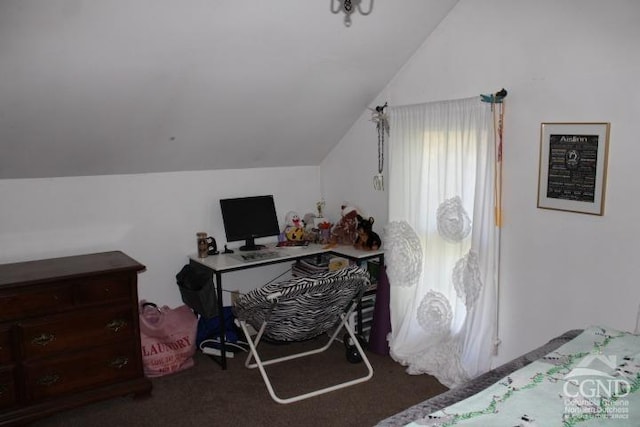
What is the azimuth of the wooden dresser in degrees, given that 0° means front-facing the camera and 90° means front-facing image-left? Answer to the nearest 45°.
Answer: approximately 315°

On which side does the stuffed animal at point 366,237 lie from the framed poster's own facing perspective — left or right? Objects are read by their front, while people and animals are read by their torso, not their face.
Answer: on its right

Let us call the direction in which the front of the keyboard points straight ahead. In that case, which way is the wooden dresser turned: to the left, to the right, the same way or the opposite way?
the same way

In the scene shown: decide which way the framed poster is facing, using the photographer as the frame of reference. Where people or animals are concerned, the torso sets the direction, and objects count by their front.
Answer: facing the viewer and to the left of the viewer

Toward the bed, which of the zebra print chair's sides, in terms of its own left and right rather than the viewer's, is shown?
back

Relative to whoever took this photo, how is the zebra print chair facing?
facing away from the viewer and to the left of the viewer

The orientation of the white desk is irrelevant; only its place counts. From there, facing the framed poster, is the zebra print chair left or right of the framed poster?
right

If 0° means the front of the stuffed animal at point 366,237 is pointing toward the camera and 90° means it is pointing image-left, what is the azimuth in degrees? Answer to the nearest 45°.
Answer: approximately 45°

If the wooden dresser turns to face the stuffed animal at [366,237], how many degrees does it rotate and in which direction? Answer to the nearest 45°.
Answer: approximately 45° to its left

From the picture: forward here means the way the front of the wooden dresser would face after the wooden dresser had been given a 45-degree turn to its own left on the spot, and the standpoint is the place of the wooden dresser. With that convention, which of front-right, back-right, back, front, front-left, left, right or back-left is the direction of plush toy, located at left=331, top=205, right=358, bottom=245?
front

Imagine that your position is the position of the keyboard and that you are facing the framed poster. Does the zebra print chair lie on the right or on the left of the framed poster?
right

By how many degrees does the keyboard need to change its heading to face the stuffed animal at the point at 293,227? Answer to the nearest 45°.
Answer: approximately 135° to its left

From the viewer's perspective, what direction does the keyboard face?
toward the camera
